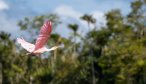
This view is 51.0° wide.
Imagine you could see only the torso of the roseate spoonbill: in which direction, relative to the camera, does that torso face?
to the viewer's right
